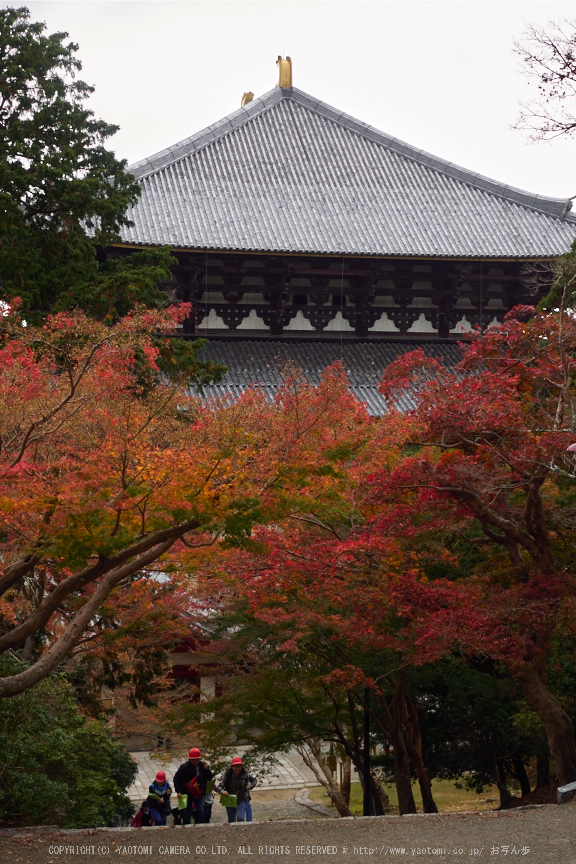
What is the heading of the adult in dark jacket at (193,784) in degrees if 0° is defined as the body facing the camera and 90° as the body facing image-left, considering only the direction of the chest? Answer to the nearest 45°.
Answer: approximately 0°

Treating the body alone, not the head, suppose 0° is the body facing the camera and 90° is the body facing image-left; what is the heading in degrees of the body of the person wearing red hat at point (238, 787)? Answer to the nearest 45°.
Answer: approximately 0°

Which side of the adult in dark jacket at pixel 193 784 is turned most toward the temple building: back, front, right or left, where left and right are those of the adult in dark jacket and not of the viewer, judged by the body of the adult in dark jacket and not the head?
back
